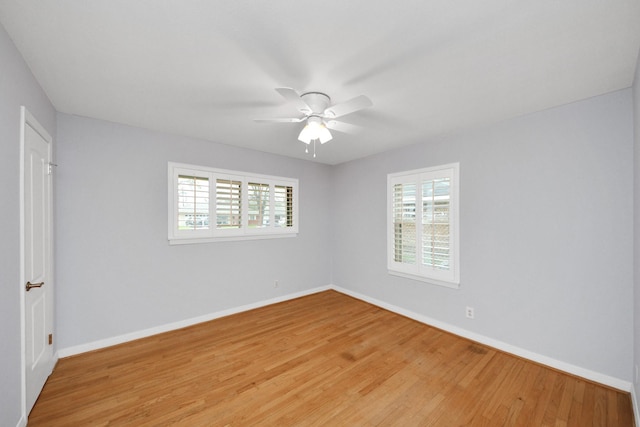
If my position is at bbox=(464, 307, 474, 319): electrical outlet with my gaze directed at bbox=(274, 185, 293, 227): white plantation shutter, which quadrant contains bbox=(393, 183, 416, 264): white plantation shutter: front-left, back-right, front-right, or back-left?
front-right

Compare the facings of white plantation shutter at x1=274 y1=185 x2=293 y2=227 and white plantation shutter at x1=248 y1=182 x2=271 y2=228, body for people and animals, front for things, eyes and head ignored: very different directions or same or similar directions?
same or similar directions

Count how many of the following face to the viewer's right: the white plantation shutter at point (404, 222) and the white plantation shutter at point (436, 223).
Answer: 0

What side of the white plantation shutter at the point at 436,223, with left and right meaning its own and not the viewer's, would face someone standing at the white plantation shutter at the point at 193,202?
front

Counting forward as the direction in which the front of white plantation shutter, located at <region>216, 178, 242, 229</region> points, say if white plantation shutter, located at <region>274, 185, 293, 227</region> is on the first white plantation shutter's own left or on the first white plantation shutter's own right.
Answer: on the first white plantation shutter's own left

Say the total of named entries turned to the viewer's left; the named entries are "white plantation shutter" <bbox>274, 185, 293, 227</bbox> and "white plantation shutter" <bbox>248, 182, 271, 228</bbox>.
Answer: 0

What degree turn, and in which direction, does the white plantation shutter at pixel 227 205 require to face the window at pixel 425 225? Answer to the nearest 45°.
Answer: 0° — it already faces it

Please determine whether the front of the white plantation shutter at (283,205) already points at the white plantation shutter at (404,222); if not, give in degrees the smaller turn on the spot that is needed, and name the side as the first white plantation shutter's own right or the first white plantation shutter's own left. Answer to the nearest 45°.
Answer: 0° — it already faces it

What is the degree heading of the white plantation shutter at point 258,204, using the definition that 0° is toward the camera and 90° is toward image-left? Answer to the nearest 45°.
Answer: approximately 315°

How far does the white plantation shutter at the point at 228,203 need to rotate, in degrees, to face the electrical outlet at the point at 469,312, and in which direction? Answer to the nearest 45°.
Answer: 0° — it already faces it

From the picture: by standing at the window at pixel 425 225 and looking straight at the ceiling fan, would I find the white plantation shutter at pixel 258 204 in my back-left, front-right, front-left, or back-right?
front-right

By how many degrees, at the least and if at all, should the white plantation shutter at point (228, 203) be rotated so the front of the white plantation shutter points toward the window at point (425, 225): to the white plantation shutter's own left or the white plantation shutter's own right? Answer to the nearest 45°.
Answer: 0° — it already faces it

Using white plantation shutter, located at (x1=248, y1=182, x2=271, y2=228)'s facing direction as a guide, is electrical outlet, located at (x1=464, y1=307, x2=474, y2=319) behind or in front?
in front

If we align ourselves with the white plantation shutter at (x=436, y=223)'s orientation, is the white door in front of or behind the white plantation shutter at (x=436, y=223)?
in front
